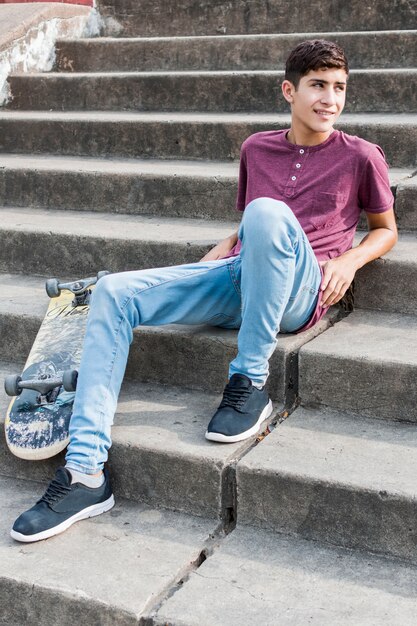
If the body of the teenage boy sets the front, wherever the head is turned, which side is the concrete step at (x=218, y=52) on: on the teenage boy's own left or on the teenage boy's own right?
on the teenage boy's own right

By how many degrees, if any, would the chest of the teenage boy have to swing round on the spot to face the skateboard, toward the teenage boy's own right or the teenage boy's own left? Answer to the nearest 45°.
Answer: approximately 45° to the teenage boy's own right

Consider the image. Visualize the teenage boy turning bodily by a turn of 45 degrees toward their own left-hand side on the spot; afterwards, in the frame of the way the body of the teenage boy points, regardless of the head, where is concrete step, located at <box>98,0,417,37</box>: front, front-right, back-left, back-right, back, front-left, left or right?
back

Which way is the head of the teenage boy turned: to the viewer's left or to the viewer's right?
to the viewer's right
